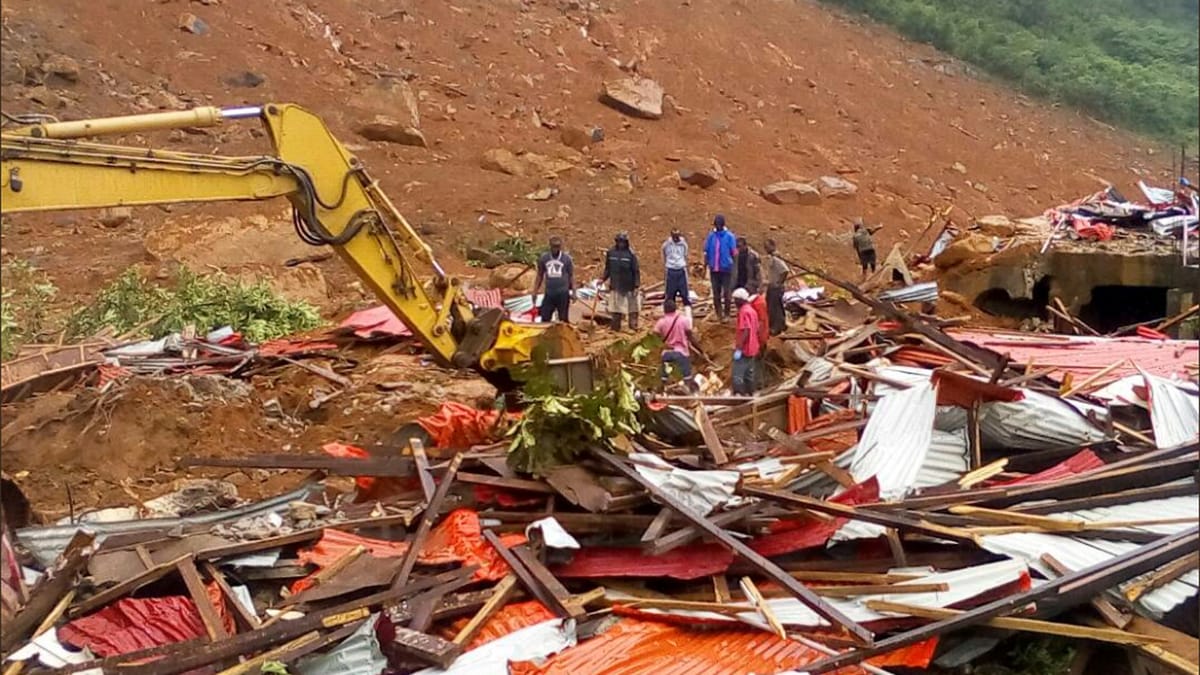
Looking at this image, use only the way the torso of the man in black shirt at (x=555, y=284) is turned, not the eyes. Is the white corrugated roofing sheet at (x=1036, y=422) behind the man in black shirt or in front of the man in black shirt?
in front

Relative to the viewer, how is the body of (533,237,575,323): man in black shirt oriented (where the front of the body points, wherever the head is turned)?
toward the camera

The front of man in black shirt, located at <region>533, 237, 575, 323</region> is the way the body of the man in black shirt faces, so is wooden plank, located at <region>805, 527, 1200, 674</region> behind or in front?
in front

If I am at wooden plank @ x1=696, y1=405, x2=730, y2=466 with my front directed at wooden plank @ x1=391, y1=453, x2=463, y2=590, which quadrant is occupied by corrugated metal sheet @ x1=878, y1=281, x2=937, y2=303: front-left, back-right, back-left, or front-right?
back-right

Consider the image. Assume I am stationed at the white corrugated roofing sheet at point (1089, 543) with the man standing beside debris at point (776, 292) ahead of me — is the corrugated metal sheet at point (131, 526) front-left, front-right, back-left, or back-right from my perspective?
front-left

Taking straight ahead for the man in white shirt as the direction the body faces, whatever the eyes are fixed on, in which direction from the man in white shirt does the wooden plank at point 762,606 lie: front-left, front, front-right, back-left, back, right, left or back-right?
front

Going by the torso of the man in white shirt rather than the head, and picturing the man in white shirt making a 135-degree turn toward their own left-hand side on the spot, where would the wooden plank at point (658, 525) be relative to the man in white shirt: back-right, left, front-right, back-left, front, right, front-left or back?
back-right

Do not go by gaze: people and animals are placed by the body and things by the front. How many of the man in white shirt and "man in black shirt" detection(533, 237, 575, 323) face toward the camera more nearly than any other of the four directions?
2

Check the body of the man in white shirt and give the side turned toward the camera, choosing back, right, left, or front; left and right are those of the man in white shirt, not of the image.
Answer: front

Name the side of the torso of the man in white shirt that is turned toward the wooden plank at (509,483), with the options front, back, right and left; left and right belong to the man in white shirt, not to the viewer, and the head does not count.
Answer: front

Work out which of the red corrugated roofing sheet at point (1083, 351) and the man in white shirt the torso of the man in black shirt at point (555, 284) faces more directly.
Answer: the red corrugated roofing sheet

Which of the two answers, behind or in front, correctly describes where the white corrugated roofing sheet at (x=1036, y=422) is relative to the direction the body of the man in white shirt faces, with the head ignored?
in front
